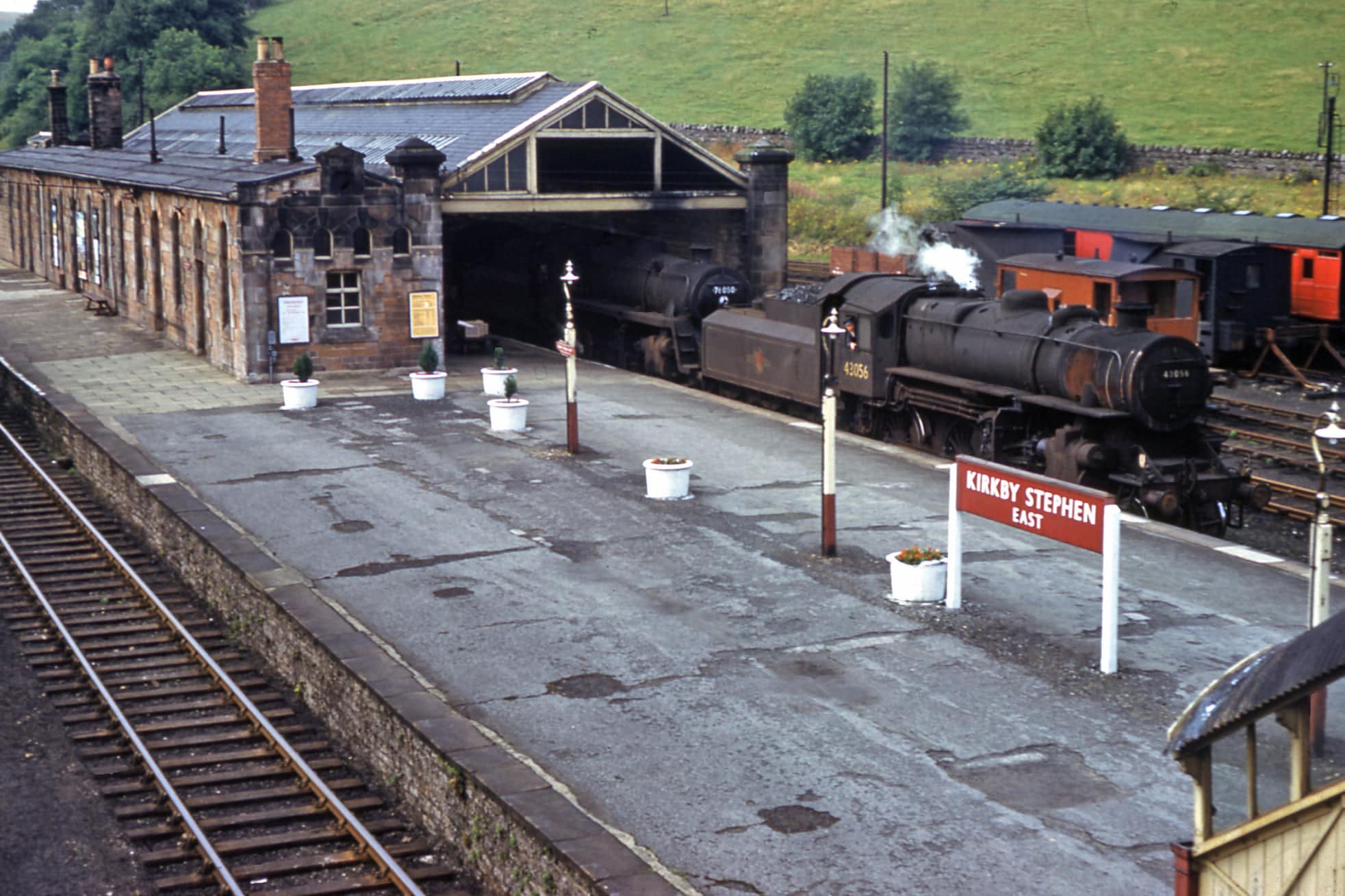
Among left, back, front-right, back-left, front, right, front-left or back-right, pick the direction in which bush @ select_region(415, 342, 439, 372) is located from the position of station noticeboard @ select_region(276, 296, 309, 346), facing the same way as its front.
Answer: front-left

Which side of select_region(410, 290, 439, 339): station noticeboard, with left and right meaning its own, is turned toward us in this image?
front

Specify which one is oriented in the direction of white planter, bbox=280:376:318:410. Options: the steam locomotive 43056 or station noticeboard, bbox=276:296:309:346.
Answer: the station noticeboard

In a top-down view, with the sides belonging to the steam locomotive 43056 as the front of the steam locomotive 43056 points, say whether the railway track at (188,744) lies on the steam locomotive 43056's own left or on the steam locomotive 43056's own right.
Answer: on the steam locomotive 43056's own right

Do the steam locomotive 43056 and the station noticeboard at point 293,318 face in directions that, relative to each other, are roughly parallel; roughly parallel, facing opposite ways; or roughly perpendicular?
roughly parallel

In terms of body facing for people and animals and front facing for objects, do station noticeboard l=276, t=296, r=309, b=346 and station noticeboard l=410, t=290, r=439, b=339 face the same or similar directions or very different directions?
same or similar directions

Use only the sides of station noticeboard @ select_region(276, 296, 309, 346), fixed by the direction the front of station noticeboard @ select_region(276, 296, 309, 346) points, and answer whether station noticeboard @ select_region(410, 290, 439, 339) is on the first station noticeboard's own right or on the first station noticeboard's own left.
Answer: on the first station noticeboard's own left

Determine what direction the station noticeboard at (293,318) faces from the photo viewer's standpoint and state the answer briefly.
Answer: facing the viewer

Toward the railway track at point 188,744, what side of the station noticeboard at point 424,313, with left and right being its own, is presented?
front

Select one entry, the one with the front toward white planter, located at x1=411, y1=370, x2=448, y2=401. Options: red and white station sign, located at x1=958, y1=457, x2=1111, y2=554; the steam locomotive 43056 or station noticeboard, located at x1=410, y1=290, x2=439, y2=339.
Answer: the station noticeboard

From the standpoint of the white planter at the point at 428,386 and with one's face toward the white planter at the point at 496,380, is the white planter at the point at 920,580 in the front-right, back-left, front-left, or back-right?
front-right

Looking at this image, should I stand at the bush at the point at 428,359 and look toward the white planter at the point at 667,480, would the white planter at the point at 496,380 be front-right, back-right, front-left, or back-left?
front-left

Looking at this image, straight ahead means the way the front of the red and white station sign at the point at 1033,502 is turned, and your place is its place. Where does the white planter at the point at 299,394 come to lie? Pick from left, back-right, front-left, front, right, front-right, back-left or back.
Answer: right

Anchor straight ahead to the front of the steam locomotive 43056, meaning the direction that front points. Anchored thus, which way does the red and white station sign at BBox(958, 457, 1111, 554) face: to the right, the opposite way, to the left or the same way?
to the right

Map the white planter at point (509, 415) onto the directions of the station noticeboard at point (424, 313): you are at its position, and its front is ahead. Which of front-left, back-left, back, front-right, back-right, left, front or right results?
front

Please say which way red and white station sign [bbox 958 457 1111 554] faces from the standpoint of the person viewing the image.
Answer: facing the viewer and to the left of the viewer

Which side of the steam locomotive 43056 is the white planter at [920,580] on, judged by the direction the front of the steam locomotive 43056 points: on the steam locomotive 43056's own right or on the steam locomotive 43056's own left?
on the steam locomotive 43056's own right
